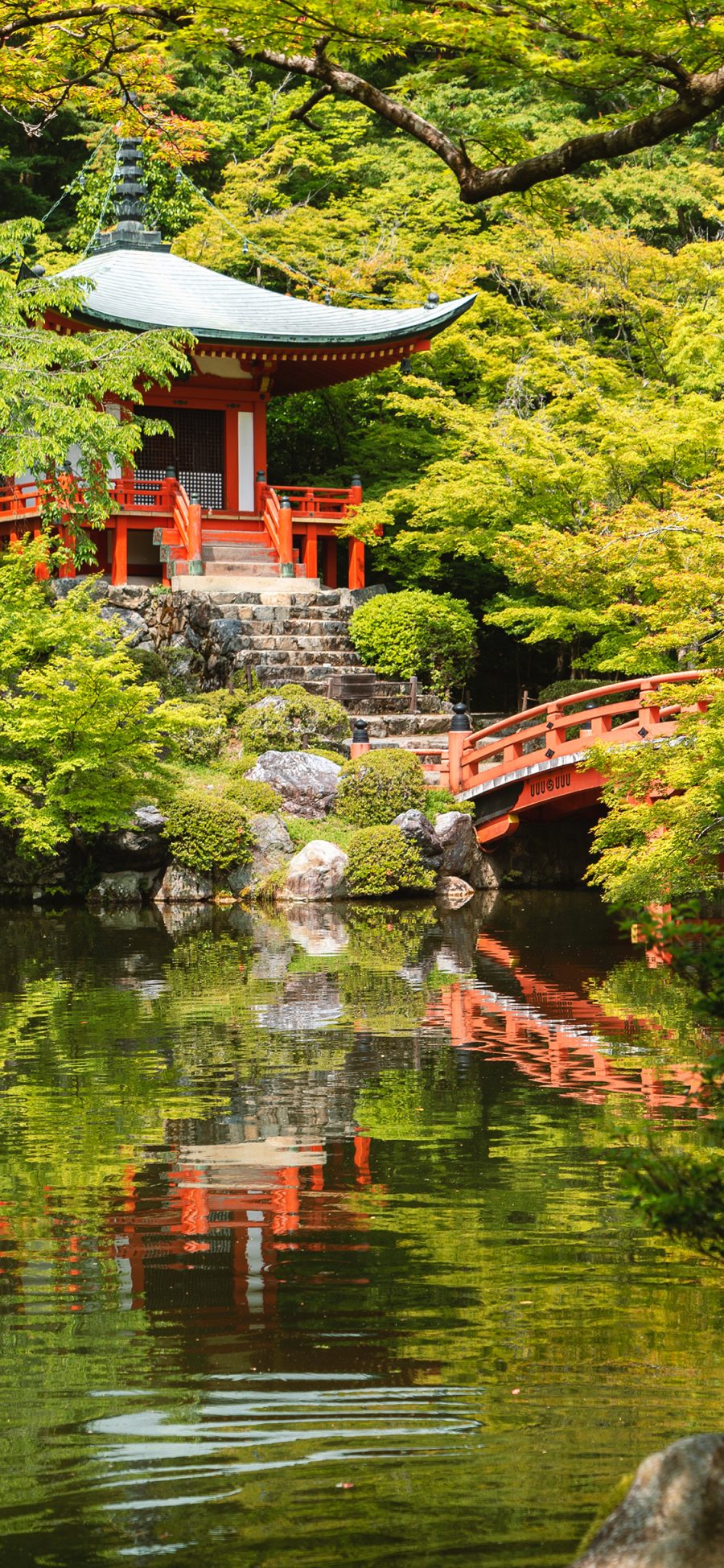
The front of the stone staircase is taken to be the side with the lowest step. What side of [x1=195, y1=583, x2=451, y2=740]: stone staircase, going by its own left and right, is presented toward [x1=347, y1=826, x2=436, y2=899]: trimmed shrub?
front

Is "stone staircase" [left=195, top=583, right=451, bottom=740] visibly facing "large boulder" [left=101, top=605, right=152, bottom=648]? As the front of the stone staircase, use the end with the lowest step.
no

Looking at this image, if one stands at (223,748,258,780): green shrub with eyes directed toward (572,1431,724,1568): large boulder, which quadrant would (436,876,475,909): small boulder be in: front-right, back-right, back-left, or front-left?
front-left

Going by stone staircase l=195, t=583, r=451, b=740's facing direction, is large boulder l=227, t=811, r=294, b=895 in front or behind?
in front

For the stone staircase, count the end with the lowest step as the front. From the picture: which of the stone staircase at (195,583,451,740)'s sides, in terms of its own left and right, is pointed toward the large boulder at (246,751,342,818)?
front

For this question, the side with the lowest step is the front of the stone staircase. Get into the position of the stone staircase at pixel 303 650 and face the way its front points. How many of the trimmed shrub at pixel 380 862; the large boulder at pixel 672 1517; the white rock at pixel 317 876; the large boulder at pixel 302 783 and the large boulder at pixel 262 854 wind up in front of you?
5

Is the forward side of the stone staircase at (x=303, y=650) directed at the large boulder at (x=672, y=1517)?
yes

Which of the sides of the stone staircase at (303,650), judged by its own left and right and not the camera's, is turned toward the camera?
front

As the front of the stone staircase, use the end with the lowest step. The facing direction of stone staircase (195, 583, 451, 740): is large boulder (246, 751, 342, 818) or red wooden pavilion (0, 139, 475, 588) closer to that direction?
the large boulder

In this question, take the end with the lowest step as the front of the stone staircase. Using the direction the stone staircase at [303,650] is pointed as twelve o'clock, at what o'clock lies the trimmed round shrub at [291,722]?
The trimmed round shrub is roughly at 12 o'clock from the stone staircase.
